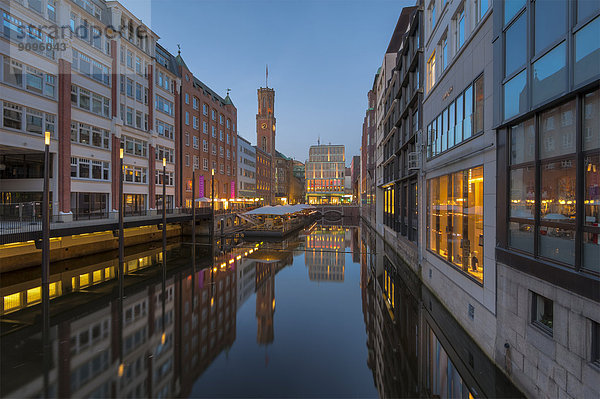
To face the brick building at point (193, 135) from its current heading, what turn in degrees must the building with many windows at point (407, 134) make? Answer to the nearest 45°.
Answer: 0° — it already faces it

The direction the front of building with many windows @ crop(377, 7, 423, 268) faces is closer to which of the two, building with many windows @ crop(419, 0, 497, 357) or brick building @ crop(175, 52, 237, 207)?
the brick building

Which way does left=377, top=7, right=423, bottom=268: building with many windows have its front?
to the viewer's left

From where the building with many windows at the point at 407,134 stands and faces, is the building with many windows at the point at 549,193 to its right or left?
on its left

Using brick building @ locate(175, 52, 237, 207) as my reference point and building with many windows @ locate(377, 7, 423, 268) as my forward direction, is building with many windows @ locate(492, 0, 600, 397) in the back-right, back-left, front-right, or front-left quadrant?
front-right

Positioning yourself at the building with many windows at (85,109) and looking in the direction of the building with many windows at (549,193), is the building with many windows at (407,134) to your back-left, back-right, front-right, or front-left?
front-left

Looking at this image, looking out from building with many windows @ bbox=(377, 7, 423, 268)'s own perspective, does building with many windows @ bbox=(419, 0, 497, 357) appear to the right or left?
on its left

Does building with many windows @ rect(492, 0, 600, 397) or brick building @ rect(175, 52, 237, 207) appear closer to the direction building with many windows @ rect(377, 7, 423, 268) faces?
the brick building

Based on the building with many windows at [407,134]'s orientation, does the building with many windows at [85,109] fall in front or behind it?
in front
